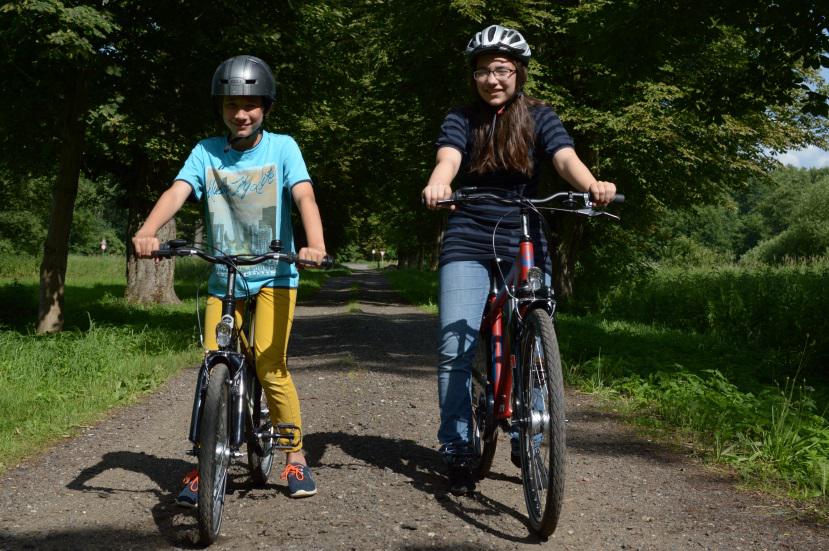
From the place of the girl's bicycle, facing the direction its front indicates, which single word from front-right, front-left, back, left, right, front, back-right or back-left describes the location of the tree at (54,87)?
back-right

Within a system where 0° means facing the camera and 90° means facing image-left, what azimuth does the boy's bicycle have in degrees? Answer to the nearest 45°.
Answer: approximately 0°

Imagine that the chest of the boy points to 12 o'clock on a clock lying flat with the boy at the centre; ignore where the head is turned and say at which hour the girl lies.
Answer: The girl is roughly at 9 o'clock from the boy.

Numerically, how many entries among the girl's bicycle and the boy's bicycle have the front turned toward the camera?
2

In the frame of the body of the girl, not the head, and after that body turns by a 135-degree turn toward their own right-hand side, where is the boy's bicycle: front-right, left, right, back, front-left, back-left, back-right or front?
left

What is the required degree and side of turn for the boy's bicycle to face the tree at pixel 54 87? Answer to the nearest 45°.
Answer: approximately 180°

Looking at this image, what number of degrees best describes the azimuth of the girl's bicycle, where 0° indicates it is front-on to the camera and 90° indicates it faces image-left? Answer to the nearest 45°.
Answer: approximately 0°

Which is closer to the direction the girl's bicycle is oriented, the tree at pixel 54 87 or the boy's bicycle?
the boy's bicycle

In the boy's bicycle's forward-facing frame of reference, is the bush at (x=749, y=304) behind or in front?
behind

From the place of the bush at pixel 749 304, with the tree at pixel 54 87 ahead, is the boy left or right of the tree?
left
